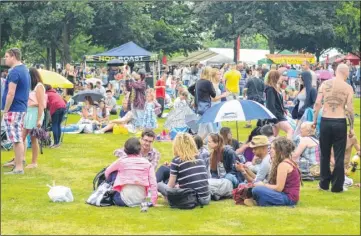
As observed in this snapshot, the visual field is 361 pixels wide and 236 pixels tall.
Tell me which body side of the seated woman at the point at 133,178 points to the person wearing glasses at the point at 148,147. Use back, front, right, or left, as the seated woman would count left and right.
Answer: front

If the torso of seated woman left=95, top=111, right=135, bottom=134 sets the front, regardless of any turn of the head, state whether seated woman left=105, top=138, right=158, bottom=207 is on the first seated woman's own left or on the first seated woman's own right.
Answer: on the first seated woman's own left

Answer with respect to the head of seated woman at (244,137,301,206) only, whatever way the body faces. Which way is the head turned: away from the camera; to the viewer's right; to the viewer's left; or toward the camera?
to the viewer's left

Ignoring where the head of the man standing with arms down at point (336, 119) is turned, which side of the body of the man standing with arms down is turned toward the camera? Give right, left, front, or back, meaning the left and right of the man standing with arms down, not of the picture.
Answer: back

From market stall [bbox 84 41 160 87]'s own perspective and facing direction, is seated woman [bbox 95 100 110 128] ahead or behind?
ahead

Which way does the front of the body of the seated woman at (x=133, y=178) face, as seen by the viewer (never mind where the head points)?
away from the camera
